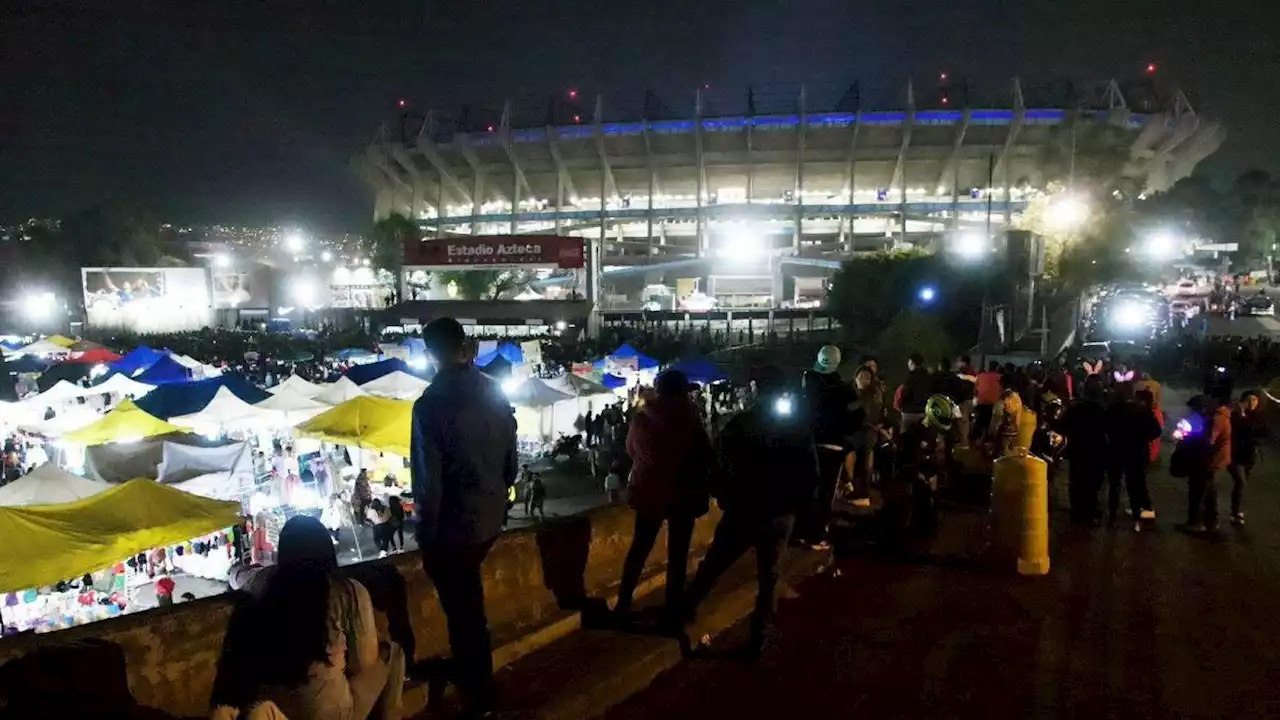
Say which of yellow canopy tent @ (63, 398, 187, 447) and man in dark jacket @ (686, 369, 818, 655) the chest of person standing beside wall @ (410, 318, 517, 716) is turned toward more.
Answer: the yellow canopy tent

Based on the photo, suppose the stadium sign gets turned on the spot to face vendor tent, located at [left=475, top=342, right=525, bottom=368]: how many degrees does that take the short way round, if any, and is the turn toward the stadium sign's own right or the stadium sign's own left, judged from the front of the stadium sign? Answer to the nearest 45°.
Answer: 0° — it already faces it

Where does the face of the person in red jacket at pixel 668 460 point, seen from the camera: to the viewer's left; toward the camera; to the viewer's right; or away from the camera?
away from the camera

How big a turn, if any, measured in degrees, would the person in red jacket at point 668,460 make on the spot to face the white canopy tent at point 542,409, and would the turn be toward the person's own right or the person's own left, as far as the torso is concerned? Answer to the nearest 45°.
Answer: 0° — they already face it

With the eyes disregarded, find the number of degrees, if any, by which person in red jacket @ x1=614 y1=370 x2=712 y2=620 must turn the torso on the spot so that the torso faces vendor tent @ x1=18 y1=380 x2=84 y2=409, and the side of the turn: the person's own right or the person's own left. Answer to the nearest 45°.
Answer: approximately 45° to the person's own left

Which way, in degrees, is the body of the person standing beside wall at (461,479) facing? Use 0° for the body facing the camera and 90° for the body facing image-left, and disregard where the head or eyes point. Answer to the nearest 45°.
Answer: approximately 135°

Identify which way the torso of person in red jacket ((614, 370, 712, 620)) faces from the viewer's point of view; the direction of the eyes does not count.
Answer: away from the camera
